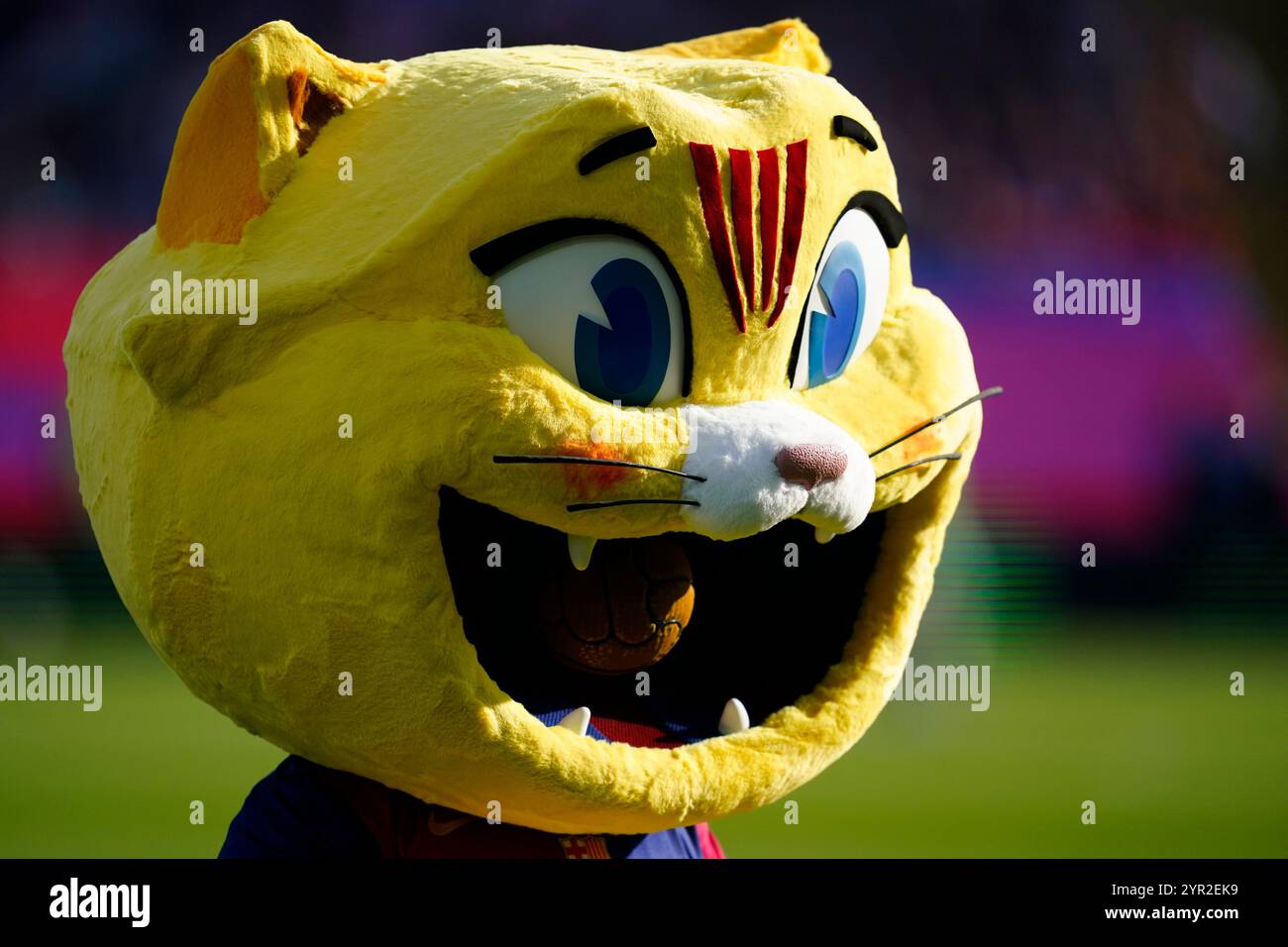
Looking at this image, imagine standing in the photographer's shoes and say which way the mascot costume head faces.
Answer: facing the viewer and to the right of the viewer
